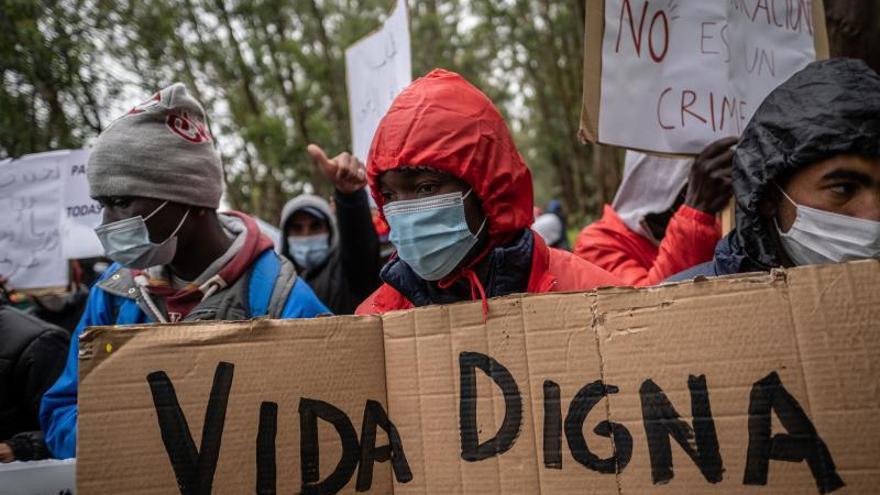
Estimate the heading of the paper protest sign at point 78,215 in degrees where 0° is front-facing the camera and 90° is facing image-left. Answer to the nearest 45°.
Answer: approximately 0°

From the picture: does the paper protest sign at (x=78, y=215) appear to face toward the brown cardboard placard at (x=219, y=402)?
yes

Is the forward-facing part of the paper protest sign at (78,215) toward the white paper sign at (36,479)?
yes

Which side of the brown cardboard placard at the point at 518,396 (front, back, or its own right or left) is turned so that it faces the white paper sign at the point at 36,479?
right

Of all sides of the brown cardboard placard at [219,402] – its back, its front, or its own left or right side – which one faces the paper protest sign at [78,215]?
back

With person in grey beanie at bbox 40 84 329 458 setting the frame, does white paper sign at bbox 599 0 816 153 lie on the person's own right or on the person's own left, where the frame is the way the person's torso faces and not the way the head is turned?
on the person's own left

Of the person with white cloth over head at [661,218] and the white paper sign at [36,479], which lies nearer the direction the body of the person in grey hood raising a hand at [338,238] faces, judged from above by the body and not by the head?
the white paper sign
